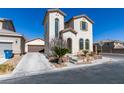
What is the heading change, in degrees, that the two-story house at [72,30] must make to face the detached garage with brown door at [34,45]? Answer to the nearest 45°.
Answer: approximately 135° to its right

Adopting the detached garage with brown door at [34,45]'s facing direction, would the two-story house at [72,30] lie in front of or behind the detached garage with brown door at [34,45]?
in front

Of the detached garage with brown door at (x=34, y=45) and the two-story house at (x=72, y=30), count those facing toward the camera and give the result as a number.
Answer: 2

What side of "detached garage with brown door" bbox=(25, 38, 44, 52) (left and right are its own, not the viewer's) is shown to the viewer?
front
